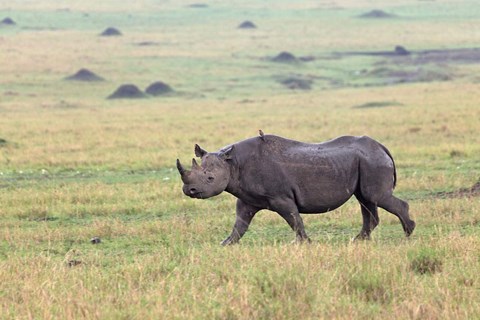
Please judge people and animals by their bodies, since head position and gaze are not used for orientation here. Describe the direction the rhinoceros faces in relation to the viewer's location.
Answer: facing to the left of the viewer

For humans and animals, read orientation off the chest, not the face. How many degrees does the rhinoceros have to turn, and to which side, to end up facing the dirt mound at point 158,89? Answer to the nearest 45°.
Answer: approximately 90° to its right

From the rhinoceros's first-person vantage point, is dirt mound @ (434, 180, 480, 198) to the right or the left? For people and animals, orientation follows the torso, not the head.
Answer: on its right

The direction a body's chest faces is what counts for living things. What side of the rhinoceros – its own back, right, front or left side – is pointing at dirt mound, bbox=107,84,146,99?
right

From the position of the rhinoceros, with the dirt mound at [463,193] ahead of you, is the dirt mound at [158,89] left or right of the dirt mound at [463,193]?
left
